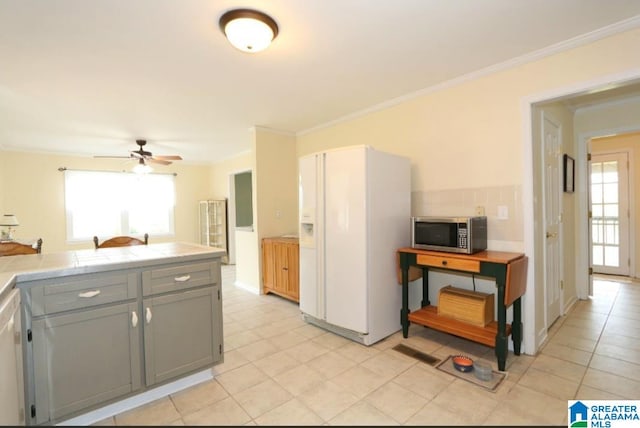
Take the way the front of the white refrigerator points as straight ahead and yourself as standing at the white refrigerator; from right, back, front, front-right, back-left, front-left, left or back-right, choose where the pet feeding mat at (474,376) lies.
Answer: left

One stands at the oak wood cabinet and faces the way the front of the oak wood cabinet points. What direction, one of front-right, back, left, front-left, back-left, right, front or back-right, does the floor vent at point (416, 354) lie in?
left

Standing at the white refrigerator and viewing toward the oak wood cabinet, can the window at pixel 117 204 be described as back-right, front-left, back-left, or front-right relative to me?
front-left

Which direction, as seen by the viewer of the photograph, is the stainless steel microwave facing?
facing the viewer and to the left of the viewer

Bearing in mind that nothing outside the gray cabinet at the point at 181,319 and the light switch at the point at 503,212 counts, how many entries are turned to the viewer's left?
0

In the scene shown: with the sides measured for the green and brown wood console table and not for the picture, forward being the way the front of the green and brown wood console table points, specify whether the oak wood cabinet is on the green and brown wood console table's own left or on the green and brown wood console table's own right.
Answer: on the green and brown wood console table's own right

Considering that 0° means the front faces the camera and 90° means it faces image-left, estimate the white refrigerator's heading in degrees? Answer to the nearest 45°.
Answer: approximately 45°

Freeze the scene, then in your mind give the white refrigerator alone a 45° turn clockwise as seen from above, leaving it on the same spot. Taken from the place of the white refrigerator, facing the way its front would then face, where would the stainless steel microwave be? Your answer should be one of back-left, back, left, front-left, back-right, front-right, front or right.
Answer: back

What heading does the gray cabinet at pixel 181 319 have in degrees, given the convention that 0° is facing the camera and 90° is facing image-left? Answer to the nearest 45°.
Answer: approximately 315°

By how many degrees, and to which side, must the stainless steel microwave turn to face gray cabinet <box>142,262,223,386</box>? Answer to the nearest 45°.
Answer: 0° — it already faces it

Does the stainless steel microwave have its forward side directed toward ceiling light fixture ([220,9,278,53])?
yes

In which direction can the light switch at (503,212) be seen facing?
toward the camera
